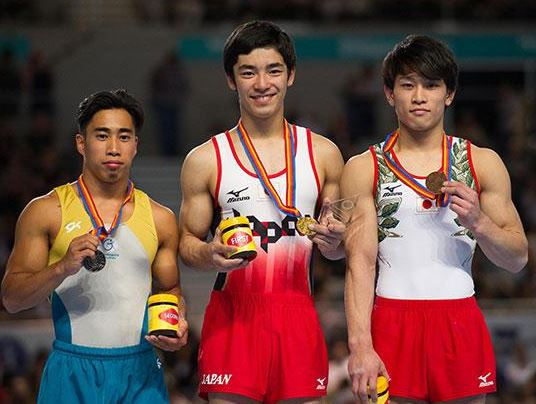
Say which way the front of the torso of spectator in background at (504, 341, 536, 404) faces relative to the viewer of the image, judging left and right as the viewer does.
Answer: facing the viewer

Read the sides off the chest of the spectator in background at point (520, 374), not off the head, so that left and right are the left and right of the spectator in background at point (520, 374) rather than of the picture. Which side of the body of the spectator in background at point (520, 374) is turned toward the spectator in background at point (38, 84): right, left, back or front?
right
